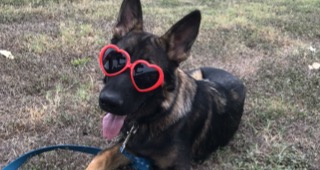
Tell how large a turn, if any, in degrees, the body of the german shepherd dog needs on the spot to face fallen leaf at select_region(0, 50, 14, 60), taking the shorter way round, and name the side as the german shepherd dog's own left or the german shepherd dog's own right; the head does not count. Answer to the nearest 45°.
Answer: approximately 90° to the german shepherd dog's own right

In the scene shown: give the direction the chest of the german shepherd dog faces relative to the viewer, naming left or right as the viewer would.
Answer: facing the viewer and to the left of the viewer
